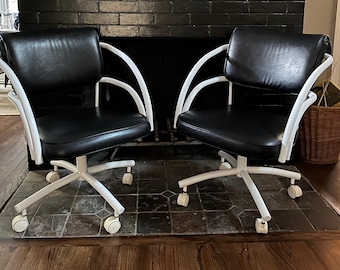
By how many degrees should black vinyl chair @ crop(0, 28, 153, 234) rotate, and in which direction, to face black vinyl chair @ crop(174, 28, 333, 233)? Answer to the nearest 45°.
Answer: approximately 45° to its left

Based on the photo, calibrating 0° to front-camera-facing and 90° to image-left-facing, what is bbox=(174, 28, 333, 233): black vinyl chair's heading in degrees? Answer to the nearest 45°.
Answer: approximately 45°

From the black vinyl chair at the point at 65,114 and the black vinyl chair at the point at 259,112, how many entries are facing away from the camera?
0

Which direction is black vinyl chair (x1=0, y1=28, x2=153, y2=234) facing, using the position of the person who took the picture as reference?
facing the viewer and to the right of the viewer

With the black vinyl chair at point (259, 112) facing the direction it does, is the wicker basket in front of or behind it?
behind

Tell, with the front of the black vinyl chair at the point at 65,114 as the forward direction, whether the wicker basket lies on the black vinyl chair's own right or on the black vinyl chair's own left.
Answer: on the black vinyl chair's own left

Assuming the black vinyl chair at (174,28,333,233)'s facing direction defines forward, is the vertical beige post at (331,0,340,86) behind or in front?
behind

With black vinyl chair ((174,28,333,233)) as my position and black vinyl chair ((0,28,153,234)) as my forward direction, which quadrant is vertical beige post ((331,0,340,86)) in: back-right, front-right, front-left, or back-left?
back-right
